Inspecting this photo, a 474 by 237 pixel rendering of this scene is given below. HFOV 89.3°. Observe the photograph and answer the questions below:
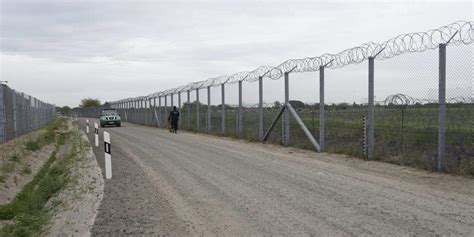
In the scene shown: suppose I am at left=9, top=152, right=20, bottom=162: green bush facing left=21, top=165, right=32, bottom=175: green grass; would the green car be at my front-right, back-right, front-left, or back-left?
back-left

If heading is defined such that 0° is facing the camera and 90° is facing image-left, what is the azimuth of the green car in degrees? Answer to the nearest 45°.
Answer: approximately 0°

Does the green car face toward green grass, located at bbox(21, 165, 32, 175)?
yes

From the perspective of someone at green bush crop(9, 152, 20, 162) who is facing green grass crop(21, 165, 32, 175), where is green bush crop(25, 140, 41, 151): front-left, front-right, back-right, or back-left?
back-left

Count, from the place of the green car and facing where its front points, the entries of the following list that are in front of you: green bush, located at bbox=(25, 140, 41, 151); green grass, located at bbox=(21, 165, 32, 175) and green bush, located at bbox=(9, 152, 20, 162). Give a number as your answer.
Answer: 3

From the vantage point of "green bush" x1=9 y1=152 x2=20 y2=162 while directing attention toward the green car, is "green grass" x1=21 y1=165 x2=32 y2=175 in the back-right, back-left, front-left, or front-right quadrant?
back-right

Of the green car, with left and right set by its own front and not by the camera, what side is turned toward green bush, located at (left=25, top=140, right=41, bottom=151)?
front
